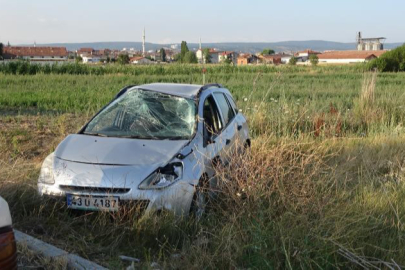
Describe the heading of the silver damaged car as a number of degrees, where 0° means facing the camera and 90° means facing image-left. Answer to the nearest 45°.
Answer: approximately 45°
